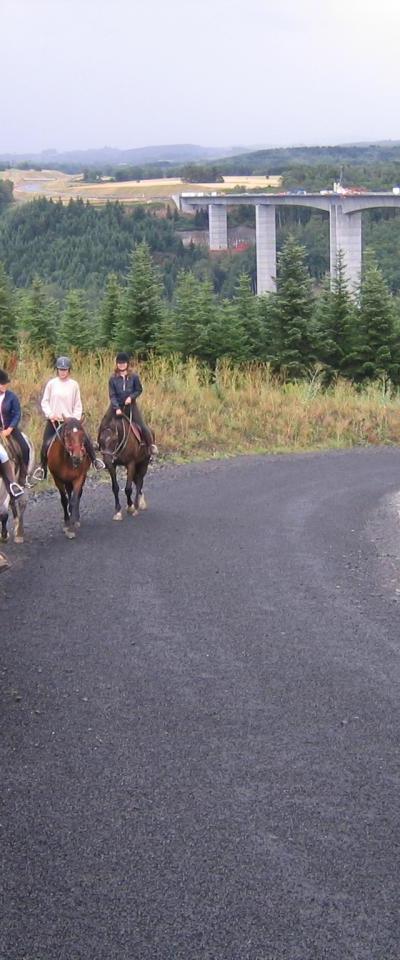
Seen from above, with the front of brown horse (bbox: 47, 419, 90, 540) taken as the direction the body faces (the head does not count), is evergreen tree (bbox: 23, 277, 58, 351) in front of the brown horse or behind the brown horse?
behind

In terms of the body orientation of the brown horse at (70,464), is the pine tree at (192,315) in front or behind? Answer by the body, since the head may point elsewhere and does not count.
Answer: behind

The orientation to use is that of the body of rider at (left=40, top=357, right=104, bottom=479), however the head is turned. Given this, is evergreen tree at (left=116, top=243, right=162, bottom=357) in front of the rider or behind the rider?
behind

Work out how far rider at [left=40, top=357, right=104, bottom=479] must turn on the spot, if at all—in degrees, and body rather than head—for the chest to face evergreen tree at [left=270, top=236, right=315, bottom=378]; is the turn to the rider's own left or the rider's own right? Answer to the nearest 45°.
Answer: approximately 180°

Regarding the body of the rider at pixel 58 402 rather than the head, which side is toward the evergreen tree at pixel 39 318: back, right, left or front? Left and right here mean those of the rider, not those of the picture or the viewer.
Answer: back

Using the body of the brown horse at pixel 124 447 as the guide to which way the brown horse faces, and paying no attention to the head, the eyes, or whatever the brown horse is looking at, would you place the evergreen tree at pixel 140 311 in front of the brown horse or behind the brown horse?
behind

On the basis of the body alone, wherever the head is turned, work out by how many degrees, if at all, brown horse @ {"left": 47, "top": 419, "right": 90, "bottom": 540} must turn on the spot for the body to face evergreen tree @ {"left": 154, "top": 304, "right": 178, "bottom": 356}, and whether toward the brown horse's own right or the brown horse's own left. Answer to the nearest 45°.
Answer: approximately 180°

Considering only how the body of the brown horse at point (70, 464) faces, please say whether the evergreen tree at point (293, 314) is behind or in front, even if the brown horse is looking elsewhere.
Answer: behind

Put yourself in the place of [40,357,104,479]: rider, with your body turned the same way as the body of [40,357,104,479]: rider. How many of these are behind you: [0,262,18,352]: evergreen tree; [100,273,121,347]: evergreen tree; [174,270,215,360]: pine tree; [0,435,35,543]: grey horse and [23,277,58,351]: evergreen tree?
4

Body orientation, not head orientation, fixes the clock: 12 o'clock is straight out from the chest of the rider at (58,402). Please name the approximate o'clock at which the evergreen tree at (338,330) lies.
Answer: The evergreen tree is roughly at 7 o'clock from the rider.

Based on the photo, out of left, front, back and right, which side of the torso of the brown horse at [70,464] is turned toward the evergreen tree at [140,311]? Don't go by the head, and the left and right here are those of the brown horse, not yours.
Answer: back

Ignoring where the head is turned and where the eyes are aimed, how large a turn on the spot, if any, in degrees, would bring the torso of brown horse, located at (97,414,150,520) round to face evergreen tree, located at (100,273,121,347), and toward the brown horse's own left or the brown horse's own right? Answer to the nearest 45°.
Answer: approximately 135° to the brown horse's own right

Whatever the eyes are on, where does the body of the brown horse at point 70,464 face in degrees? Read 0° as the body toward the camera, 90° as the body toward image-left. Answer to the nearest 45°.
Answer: approximately 0°
